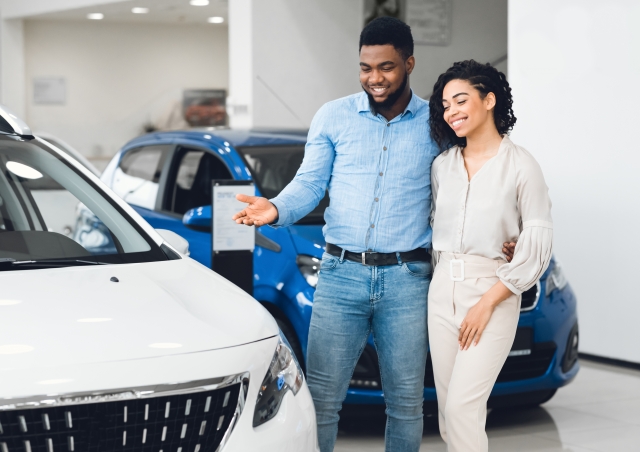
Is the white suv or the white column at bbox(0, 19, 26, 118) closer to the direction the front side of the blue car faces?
the white suv

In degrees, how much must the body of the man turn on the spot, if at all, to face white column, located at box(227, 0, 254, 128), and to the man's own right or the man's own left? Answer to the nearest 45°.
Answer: approximately 180°

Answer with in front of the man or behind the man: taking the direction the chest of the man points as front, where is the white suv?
in front

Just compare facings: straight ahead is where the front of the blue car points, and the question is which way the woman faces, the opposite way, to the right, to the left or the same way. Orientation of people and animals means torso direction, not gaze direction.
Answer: to the right

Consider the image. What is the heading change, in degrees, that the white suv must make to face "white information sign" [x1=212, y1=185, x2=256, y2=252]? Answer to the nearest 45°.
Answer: approximately 135° to its left

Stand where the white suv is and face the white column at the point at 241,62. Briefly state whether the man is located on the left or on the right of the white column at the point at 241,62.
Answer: right

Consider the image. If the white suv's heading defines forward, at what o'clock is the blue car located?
The blue car is roughly at 8 o'clock from the white suv.

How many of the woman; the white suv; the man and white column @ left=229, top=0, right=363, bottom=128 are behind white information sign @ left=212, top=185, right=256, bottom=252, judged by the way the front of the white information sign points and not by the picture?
1

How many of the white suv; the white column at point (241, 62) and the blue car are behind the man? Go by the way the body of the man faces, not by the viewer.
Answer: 2

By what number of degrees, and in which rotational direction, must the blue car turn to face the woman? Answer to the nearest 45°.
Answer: approximately 45° to its right

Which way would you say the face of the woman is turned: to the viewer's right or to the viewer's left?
to the viewer's left

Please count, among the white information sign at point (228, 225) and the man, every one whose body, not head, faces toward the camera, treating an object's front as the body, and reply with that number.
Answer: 2

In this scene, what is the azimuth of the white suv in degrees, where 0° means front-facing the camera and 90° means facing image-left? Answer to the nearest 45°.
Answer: approximately 315°

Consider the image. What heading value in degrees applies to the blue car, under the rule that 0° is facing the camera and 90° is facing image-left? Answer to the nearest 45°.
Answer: approximately 315°
